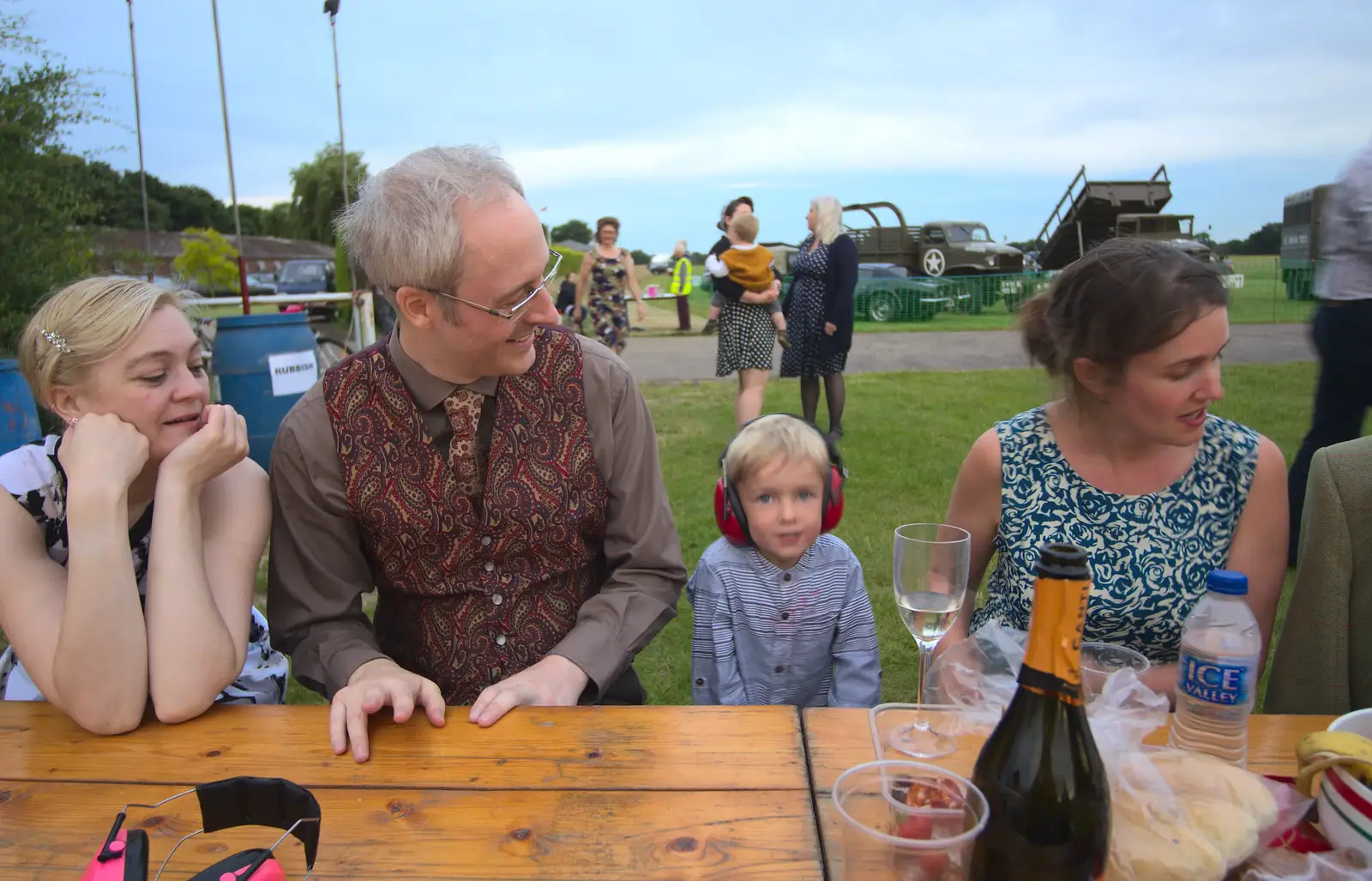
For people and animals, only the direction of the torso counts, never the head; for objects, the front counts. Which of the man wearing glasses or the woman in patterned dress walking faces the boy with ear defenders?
the woman in patterned dress walking

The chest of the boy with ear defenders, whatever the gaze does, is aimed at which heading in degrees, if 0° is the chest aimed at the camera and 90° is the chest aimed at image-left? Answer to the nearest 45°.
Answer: approximately 0°

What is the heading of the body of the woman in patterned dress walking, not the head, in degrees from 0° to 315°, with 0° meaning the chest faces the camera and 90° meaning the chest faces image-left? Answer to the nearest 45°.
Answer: approximately 0°

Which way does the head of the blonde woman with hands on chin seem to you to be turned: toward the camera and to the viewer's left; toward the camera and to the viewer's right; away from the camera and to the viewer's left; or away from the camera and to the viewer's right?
toward the camera and to the viewer's right

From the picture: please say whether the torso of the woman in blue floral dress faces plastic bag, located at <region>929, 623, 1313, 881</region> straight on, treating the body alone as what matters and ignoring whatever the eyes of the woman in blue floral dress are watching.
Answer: yes

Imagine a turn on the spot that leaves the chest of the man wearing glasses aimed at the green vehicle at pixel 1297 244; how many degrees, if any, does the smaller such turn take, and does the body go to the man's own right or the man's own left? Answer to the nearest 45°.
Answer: approximately 135° to the man's own left

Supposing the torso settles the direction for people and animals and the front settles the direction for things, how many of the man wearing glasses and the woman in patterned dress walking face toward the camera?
2

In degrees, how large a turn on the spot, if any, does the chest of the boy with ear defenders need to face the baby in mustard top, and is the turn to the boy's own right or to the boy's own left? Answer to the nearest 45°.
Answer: approximately 180°

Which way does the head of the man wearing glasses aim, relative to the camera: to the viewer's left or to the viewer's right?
to the viewer's right
